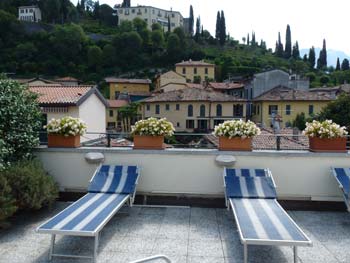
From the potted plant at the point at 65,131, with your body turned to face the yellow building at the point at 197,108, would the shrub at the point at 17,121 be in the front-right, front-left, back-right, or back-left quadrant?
back-left

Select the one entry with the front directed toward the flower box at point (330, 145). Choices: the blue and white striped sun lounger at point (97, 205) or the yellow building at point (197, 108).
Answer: the yellow building

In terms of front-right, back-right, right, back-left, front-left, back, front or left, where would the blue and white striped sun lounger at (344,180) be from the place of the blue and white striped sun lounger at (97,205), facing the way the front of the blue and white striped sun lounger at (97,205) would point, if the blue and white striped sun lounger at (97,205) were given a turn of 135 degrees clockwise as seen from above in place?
right

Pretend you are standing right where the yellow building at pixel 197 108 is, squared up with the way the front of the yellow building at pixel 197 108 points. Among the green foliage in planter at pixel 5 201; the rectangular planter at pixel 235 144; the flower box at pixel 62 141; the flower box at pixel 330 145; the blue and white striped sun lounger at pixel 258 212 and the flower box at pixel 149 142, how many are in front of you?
6

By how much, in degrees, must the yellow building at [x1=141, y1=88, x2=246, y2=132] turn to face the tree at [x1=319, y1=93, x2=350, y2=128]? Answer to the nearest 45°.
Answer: approximately 45° to its left

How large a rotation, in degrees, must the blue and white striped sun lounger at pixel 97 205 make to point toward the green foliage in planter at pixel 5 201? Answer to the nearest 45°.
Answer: approximately 45° to its right

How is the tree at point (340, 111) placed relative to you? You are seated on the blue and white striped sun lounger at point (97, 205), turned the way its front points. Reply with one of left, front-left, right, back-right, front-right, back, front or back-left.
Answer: back

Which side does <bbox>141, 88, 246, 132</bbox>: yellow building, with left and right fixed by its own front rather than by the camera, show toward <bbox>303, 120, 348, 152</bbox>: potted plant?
front

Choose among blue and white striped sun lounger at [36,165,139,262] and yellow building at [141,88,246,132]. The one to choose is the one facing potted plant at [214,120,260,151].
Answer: the yellow building

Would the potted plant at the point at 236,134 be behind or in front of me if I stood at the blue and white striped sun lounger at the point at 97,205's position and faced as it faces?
behind

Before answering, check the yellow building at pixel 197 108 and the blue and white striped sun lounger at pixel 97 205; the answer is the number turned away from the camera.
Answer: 0

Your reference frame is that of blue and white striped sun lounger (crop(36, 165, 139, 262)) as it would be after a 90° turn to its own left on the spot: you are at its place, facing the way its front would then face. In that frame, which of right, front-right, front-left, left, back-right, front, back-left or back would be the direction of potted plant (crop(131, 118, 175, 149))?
left

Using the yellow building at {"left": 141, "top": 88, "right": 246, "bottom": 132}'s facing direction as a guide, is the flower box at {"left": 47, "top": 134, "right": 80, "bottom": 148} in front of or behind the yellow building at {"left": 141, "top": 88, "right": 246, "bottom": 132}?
in front

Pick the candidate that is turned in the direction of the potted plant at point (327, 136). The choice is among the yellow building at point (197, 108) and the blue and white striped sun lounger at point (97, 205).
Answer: the yellow building

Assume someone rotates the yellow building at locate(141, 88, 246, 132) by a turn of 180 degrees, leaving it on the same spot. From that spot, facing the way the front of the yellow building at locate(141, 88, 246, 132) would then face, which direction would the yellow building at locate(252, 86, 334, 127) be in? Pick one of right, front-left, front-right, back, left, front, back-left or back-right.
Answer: right

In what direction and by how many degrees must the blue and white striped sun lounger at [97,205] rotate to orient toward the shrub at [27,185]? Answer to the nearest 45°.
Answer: approximately 90° to its right

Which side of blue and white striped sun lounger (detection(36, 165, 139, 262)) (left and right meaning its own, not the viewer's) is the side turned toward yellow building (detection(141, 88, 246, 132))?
back
